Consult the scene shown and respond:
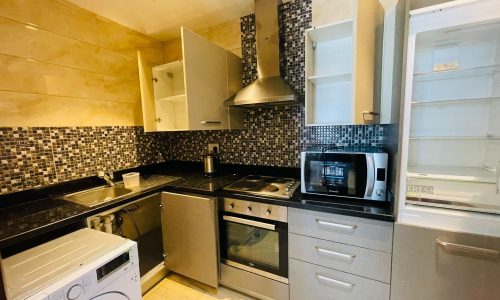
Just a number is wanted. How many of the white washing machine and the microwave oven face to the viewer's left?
0

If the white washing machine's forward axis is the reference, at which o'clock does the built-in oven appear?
The built-in oven is roughly at 11 o'clock from the white washing machine.

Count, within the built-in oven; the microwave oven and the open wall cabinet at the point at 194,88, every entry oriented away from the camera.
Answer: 0

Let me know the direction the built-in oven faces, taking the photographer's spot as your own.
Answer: facing the viewer and to the left of the viewer

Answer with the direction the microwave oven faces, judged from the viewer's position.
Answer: facing the viewer

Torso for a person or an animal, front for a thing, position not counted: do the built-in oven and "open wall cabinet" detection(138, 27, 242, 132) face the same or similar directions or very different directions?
same or similar directions

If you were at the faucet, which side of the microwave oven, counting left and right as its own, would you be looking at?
right

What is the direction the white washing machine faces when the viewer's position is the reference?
facing the viewer and to the right of the viewer

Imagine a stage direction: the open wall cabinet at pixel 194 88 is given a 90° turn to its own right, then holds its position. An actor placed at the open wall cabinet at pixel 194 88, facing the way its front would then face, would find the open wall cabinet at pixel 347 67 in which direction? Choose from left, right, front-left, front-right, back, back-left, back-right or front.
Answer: back

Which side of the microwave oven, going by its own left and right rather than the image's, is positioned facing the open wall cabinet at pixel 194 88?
right

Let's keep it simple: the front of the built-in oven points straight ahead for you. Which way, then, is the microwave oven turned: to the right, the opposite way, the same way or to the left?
the same way
